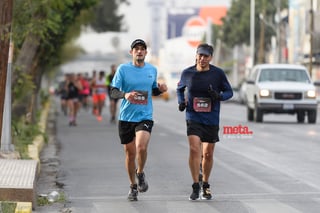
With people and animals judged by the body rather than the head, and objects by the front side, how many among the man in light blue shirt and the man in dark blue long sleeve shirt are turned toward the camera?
2

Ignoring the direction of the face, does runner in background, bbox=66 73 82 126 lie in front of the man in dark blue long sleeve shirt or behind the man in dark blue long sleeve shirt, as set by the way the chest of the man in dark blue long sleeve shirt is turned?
behind

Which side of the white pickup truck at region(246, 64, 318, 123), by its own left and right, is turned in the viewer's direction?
front

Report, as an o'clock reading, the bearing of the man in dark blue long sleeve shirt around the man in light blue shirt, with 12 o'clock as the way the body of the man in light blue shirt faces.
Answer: The man in dark blue long sleeve shirt is roughly at 9 o'clock from the man in light blue shirt.

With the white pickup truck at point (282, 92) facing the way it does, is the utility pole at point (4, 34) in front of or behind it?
in front

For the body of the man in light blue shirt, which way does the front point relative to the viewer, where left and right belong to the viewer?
facing the viewer

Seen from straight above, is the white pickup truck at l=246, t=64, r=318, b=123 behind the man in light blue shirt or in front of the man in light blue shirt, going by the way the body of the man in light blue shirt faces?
behind

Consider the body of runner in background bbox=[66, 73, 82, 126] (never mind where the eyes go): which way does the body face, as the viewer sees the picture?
toward the camera

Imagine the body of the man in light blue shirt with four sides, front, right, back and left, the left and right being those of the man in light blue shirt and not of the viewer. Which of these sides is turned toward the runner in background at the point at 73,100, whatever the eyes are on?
back
